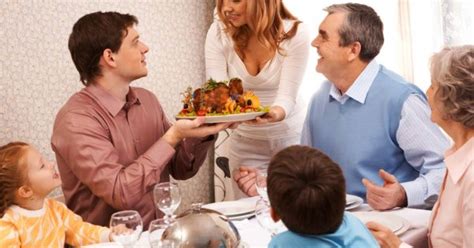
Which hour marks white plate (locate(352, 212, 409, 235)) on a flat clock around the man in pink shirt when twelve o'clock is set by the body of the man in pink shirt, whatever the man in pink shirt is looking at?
The white plate is roughly at 12 o'clock from the man in pink shirt.

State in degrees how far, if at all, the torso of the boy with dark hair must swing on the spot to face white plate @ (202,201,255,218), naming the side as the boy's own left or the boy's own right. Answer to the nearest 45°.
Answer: approximately 45° to the boy's own left

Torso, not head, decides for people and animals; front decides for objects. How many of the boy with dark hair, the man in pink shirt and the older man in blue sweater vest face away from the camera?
1

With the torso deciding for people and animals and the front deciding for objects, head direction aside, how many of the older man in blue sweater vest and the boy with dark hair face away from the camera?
1

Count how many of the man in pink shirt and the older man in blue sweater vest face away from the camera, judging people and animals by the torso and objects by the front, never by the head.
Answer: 0

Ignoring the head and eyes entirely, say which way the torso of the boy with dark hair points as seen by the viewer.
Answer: away from the camera

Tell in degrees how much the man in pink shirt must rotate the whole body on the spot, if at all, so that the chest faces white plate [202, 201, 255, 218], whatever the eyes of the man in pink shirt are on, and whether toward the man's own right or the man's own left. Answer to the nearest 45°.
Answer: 0° — they already face it

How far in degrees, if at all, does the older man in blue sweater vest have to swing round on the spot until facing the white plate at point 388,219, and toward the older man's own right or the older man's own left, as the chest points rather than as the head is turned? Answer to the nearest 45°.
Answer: approximately 45° to the older man's own left

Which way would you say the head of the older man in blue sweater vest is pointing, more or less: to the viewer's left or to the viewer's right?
to the viewer's left

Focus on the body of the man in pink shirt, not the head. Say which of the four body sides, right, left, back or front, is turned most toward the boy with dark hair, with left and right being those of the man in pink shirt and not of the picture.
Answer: front

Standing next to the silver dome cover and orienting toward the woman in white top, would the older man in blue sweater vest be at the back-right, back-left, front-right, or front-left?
front-right

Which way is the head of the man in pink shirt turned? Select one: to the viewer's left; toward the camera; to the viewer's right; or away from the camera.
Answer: to the viewer's right

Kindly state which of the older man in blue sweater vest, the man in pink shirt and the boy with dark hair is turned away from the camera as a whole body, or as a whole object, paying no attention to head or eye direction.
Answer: the boy with dark hair

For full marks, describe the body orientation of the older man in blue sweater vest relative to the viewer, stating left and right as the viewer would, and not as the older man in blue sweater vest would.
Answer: facing the viewer and to the left of the viewer

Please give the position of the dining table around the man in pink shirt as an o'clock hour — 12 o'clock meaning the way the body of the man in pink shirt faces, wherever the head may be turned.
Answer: The dining table is roughly at 12 o'clock from the man in pink shirt.

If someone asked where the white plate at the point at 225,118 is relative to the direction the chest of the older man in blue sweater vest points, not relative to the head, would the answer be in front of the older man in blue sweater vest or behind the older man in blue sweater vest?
in front

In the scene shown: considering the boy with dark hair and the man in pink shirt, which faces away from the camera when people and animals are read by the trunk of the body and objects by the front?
the boy with dark hair

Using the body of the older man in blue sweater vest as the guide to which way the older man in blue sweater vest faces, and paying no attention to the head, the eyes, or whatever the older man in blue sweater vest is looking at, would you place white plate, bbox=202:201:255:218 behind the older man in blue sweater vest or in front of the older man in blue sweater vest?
in front

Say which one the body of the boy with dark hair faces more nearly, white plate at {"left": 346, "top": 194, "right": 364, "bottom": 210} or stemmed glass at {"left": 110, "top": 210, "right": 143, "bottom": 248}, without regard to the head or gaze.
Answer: the white plate

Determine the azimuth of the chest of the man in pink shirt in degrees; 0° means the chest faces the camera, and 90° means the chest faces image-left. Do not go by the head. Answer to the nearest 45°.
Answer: approximately 315°

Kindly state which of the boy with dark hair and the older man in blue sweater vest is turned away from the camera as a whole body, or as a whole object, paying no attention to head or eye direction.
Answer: the boy with dark hair

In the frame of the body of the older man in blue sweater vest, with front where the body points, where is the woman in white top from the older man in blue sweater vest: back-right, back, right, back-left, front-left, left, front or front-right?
right

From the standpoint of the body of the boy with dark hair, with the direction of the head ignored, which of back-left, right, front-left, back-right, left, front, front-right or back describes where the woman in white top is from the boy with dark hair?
front

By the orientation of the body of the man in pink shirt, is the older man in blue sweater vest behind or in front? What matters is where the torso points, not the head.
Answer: in front
